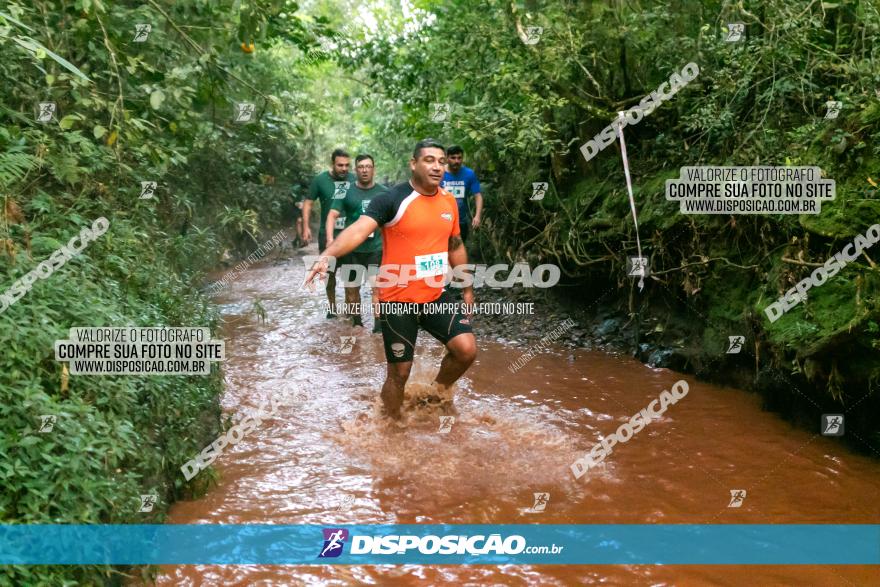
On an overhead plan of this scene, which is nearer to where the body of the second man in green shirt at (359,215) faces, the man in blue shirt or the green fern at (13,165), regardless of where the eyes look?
the green fern

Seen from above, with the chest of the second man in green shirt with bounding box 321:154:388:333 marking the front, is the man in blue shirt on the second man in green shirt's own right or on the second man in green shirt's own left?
on the second man in green shirt's own left

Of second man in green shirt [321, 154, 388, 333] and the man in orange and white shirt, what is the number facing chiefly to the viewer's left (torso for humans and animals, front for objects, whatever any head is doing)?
0

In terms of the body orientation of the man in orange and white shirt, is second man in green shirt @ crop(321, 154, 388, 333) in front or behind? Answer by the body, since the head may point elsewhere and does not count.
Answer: behind

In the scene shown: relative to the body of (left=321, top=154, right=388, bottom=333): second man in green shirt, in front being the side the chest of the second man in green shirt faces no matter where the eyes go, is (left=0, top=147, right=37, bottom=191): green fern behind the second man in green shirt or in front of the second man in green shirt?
in front

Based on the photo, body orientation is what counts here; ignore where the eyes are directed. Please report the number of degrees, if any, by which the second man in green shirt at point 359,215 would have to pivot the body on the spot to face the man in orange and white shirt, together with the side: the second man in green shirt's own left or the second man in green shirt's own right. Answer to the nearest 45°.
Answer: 0° — they already face them

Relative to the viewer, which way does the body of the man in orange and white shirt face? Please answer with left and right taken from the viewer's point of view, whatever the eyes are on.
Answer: facing the viewer and to the right of the viewer
